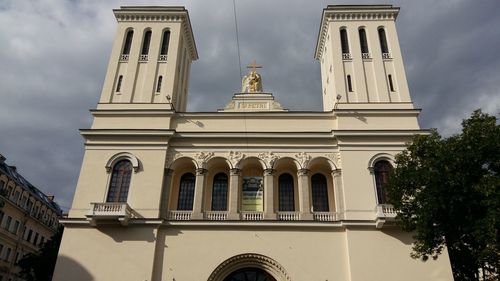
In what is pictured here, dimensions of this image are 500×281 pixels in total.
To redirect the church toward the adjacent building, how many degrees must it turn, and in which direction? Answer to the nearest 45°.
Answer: approximately 135° to its right

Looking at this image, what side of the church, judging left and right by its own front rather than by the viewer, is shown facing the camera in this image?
front

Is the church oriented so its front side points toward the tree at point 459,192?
no

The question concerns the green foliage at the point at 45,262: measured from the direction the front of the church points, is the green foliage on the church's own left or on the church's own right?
on the church's own right

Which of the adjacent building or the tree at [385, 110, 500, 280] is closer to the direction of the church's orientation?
the tree
